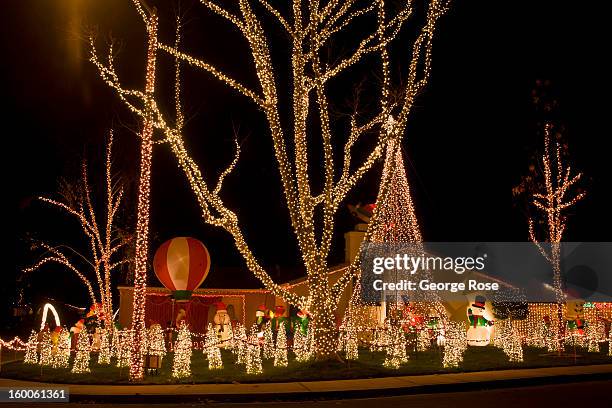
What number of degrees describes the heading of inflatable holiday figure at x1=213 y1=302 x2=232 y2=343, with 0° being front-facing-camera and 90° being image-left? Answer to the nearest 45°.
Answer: approximately 0°

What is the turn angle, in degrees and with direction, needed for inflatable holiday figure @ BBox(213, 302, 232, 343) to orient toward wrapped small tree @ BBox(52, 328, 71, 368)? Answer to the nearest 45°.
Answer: approximately 45° to its right

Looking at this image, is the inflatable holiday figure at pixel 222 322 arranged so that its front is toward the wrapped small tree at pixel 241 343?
yes

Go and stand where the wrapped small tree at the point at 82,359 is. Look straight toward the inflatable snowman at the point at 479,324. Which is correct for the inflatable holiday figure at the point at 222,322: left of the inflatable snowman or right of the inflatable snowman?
left

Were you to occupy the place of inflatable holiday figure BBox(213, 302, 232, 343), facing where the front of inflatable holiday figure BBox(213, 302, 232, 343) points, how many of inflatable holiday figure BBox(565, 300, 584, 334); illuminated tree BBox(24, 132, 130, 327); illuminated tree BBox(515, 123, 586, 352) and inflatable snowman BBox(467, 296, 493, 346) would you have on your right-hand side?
1

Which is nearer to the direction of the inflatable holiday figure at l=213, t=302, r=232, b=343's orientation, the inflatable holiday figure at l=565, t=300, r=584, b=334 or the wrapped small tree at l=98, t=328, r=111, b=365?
the wrapped small tree

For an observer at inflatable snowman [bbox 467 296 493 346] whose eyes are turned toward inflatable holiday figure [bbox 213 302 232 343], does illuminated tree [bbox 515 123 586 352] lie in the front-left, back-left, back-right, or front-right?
back-left

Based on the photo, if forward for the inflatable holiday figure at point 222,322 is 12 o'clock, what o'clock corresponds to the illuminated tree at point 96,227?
The illuminated tree is roughly at 3 o'clock from the inflatable holiday figure.

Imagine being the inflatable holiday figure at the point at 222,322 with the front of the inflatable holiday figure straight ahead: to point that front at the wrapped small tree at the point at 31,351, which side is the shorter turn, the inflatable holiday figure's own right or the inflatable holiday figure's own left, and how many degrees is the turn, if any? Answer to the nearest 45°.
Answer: approximately 45° to the inflatable holiday figure's own right

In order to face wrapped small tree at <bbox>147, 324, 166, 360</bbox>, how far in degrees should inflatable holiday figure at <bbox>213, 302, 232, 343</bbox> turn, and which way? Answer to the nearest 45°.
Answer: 0° — it already faces it

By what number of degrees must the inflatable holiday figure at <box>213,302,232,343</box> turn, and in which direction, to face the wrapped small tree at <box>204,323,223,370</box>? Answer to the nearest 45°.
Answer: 0° — it already faces it

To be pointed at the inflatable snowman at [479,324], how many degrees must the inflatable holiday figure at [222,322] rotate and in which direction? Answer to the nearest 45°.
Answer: approximately 90° to its left

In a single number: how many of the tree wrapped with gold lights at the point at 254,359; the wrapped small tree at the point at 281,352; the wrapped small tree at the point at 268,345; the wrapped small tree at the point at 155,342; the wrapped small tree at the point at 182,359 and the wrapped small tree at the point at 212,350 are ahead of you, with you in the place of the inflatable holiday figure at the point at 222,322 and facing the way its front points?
6

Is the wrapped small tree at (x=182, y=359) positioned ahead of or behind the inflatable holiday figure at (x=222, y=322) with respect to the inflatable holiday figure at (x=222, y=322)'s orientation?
ahead
